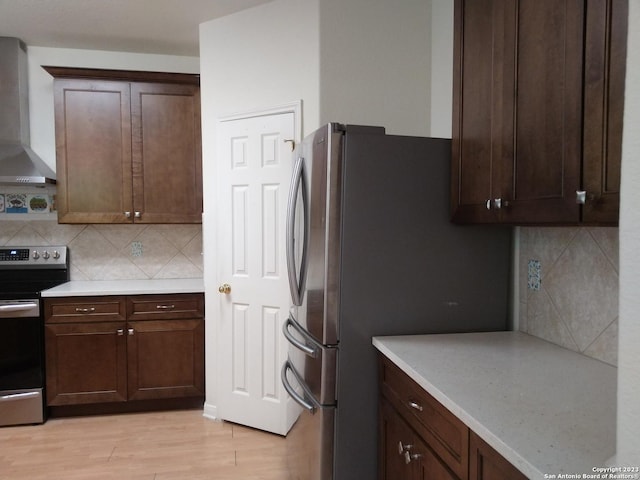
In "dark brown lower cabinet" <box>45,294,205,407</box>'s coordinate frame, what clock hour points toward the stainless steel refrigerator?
The stainless steel refrigerator is roughly at 11 o'clock from the dark brown lower cabinet.

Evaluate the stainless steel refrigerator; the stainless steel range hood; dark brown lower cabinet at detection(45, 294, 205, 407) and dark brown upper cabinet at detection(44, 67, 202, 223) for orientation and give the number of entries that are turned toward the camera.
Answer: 3

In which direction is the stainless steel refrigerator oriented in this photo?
to the viewer's left

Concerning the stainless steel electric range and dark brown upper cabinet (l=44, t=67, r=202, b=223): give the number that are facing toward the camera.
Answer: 2

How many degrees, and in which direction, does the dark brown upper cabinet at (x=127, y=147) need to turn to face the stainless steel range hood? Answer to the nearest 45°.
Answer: approximately 135° to its right

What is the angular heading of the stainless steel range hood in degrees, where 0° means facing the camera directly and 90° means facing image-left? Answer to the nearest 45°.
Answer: approximately 0°

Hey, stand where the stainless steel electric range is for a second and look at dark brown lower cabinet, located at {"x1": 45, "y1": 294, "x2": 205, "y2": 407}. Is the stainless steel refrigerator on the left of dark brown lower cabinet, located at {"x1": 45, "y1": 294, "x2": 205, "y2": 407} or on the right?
right
